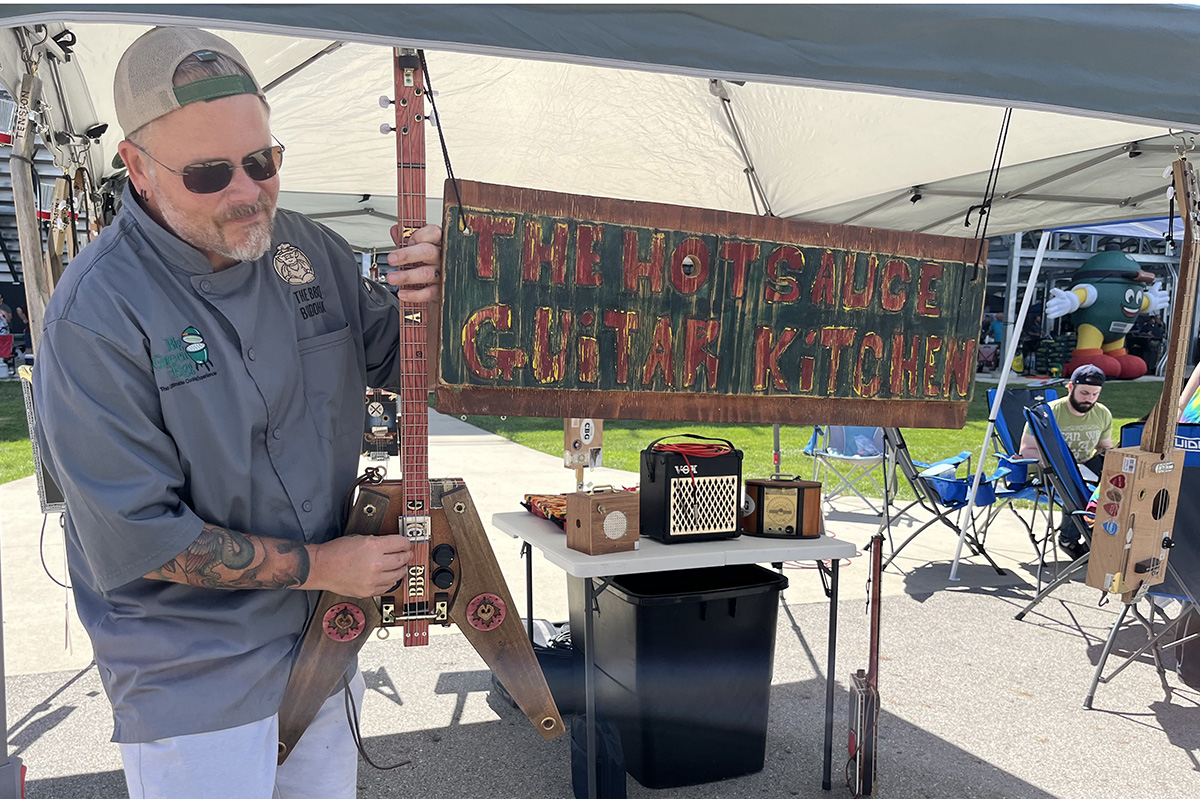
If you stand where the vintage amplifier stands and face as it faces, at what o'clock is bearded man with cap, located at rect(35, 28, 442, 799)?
The bearded man with cap is roughly at 1 o'clock from the vintage amplifier.

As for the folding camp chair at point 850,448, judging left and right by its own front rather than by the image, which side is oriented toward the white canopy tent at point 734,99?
front

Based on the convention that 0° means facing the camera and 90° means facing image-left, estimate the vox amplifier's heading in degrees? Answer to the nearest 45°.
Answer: approximately 315°

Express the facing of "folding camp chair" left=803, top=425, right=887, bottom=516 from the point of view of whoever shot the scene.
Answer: facing the viewer

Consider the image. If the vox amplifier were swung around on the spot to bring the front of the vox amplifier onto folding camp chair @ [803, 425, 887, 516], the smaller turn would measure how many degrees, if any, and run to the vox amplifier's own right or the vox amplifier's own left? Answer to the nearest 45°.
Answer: approximately 135° to the vox amplifier's own left

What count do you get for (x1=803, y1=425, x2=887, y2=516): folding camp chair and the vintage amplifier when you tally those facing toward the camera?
2

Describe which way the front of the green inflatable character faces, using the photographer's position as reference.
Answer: facing the viewer and to the right of the viewer

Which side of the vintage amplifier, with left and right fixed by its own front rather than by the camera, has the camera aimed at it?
front

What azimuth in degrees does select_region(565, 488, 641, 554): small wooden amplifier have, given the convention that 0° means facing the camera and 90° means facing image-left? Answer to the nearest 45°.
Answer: approximately 315°

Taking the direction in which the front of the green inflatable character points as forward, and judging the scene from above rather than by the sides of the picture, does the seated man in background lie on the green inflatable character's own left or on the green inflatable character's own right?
on the green inflatable character's own right

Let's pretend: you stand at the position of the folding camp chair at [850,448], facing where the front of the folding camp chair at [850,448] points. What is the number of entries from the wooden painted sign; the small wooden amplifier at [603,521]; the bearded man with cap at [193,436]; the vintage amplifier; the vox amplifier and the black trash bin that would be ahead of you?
6

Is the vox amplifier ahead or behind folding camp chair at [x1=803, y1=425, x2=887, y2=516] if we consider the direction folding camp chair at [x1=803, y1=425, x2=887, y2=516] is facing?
ahead
